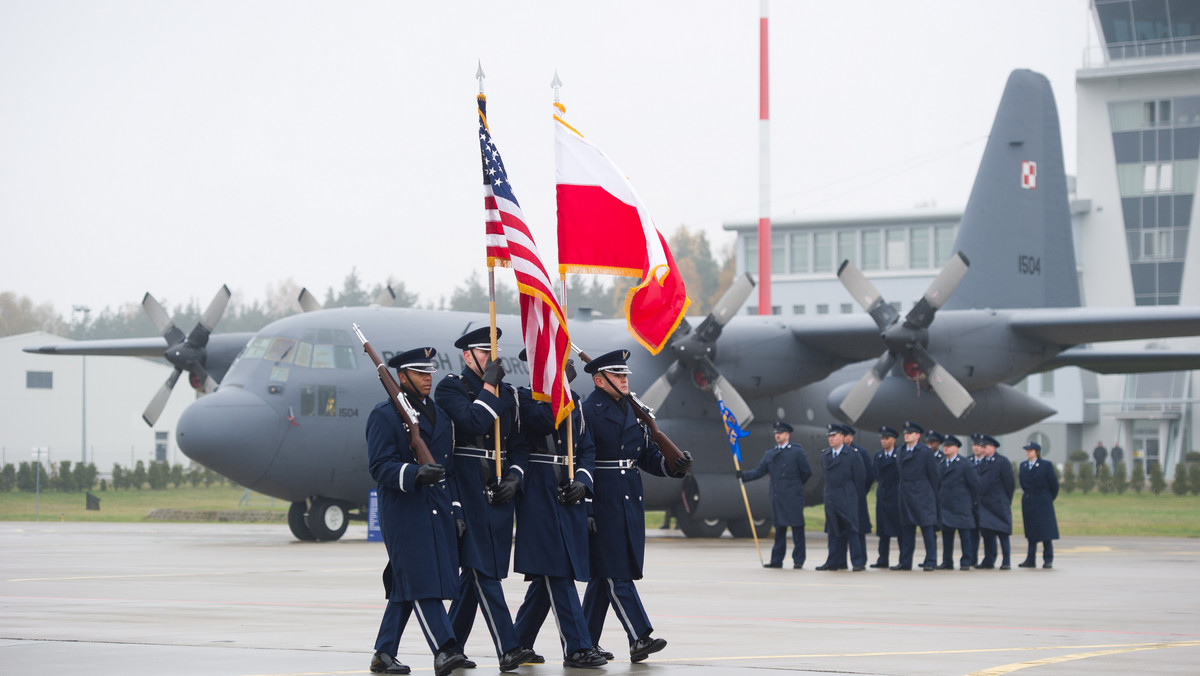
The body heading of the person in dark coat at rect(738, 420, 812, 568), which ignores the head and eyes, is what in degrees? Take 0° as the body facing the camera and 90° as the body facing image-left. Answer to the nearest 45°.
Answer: approximately 45°

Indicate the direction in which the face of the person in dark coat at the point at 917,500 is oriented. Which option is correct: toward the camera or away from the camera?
toward the camera

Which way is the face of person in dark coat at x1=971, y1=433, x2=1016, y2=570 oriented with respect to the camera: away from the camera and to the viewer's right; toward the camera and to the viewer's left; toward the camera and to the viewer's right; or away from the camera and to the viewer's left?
toward the camera and to the viewer's left

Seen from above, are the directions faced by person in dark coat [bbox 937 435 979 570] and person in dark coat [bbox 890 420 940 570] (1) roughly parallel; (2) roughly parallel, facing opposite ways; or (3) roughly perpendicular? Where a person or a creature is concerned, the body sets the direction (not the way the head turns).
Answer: roughly parallel

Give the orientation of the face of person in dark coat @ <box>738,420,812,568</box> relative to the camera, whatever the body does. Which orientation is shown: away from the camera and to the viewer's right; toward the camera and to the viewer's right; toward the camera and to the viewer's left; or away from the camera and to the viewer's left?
toward the camera and to the viewer's left

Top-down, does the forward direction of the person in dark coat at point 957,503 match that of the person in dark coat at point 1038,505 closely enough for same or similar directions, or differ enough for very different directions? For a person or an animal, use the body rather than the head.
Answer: same or similar directions

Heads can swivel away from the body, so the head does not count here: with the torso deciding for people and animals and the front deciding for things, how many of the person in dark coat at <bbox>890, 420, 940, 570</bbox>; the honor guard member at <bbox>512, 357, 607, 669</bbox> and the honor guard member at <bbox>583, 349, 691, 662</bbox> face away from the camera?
0

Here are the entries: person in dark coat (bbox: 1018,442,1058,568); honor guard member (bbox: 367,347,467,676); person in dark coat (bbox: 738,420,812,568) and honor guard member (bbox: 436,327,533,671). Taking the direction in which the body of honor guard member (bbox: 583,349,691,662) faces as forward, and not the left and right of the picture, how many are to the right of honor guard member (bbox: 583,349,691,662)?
2

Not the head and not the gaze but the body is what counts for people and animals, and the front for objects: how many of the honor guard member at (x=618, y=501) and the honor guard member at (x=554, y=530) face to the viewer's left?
0

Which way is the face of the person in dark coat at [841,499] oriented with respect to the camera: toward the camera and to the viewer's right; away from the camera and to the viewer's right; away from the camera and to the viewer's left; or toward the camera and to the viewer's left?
toward the camera and to the viewer's left
